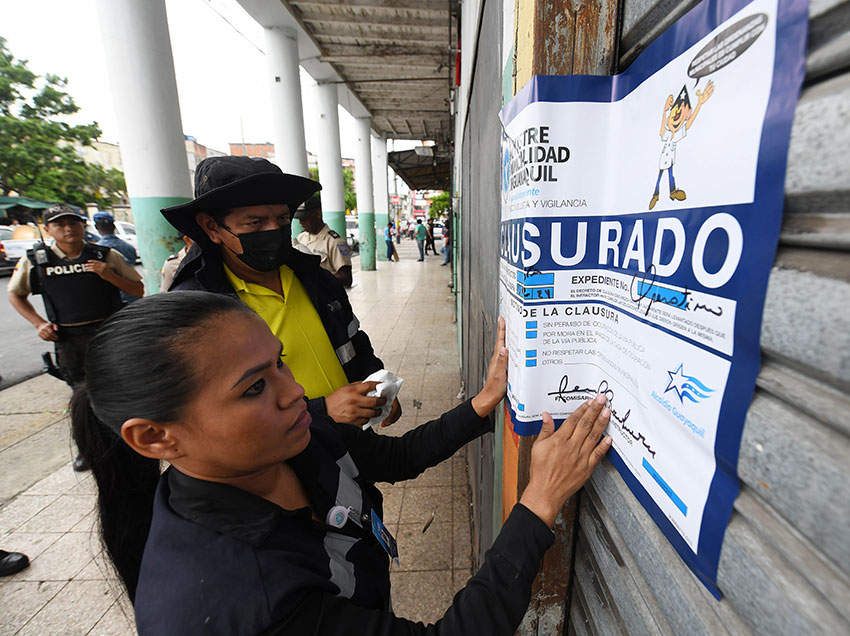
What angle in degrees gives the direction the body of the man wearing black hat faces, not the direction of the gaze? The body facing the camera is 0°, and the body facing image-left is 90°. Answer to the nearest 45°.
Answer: approximately 315°

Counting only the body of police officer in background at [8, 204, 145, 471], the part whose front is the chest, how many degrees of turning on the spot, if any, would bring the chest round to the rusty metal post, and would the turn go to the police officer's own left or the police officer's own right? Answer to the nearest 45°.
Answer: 0° — they already face it

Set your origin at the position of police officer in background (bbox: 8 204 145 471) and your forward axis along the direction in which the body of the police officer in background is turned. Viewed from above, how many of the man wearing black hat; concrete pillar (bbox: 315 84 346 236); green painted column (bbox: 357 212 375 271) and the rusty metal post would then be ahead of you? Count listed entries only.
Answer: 2

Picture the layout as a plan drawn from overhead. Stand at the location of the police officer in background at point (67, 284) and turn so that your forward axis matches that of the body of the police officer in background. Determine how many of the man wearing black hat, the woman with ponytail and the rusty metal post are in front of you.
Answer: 3

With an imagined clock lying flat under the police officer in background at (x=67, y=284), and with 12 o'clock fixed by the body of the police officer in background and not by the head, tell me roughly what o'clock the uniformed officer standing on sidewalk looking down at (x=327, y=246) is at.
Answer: The uniformed officer standing on sidewalk looking down is roughly at 9 o'clock from the police officer in background.

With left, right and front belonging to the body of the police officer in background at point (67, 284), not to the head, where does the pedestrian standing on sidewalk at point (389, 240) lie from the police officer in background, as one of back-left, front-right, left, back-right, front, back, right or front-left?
back-left

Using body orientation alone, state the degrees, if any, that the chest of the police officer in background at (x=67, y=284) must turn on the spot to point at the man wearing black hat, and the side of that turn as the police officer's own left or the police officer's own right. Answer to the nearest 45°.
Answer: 0° — they already face them

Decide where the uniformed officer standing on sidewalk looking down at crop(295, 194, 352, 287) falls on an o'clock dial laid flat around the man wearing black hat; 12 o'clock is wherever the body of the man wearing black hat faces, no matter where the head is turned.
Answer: The uniformed officer standing on sidewalk looking down is roughly at 8 o'clock from the man wearing black hat.

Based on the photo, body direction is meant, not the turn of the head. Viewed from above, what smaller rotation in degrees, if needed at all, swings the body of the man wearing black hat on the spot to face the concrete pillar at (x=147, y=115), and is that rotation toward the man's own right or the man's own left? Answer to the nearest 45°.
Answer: approximately 135° to the man's own left

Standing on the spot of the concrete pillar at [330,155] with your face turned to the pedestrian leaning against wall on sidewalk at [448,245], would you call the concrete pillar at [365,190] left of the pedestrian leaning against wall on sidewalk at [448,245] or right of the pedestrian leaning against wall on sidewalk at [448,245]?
left

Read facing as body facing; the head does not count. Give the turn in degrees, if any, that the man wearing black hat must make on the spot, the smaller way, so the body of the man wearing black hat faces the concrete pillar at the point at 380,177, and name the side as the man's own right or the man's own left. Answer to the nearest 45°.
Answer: approximately 135° to the man's own left

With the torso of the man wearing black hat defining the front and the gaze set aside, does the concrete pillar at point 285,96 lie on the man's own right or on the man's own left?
on the man's own left
